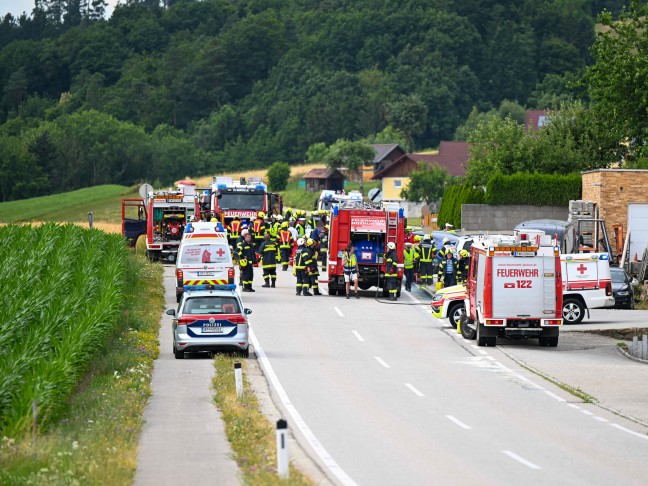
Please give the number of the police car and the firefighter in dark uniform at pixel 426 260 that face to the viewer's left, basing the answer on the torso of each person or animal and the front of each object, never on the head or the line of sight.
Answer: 0

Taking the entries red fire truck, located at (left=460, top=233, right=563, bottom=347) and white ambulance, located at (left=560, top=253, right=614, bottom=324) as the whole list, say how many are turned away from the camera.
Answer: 1

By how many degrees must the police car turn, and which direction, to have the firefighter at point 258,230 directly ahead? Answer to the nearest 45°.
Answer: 0° — it already faces them

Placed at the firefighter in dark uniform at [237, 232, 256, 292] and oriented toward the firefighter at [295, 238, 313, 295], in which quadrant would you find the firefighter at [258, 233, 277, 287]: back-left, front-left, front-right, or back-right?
front-left

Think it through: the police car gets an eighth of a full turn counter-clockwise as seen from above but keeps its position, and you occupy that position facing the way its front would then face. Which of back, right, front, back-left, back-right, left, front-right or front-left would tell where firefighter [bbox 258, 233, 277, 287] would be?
front-right

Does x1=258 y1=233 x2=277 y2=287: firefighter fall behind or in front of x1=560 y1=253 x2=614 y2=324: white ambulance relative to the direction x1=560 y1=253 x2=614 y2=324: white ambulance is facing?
in front

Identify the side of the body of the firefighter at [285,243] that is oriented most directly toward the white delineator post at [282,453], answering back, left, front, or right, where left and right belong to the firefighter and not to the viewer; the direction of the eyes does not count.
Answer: back

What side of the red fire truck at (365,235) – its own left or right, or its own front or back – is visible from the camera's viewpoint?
back
